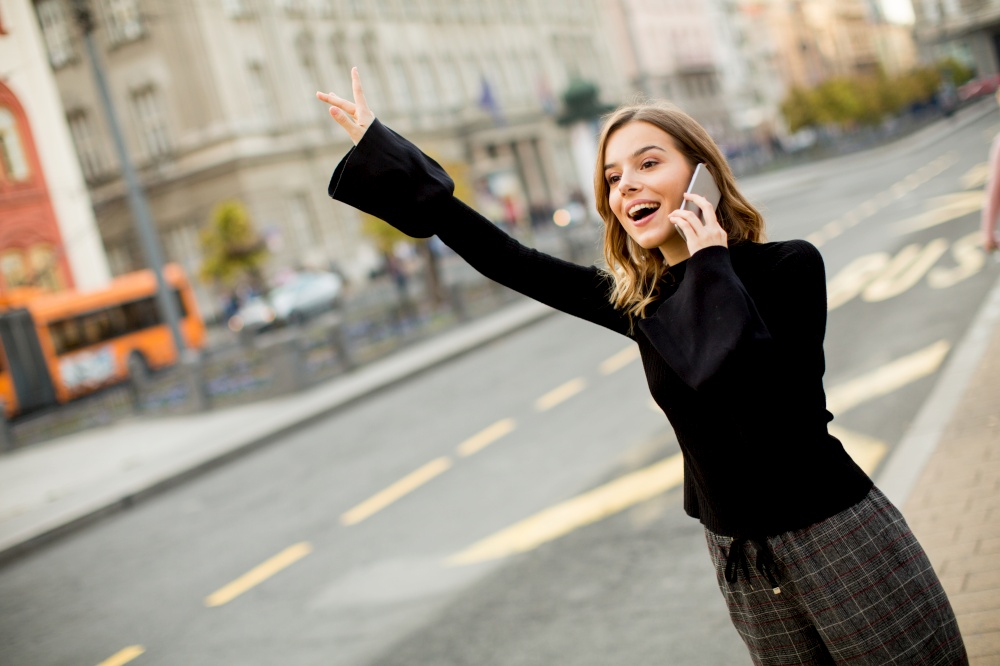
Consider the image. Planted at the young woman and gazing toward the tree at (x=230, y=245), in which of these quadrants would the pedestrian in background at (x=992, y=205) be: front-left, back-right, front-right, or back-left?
front-right

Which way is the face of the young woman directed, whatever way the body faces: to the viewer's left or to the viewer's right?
to the viewer's left

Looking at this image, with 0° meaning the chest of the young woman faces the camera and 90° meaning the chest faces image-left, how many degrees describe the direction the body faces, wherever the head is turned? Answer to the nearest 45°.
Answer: approximately 45°

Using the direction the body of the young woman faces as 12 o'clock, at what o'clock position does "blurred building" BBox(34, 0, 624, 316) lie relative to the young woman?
The blurred building is roughly at 4 o'clock from the young woman.

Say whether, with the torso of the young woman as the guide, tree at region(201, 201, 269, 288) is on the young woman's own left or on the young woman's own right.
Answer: on the young woman's own right

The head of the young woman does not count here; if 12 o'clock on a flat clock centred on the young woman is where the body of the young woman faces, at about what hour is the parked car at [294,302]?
The parked car is roughly at 4 o'clock from the young woman.
